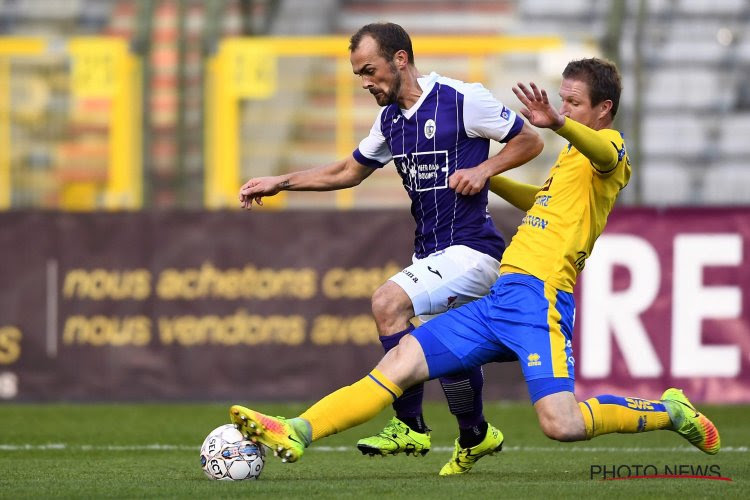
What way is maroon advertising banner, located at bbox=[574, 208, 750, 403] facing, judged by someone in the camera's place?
facing the viewer

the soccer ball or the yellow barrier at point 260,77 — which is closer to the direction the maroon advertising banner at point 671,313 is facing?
the soccer ball

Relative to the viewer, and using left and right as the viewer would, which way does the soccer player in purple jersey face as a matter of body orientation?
facing the viewer and to the left of the viewer

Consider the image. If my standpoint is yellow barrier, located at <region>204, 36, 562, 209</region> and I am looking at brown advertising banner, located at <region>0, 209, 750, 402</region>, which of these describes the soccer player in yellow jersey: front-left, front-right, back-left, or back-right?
front-left

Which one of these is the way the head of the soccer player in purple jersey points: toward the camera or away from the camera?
toward the camera

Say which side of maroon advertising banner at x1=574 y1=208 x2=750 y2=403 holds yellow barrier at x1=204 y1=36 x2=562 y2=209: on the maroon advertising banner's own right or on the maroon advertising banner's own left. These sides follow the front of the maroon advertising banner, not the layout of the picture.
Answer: on the maroon advertising banner's own right

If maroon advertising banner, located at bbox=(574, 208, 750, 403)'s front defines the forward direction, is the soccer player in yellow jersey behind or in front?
in front

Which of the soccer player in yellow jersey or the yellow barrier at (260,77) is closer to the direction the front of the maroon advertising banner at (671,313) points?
the soccer player in yellow jersey

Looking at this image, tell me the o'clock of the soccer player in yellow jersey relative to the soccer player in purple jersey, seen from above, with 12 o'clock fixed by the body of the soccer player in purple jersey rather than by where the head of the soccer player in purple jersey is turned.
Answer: The soccer player in yellow jersey is roughly at 9 o'clock from the soccer player in purple jersey.

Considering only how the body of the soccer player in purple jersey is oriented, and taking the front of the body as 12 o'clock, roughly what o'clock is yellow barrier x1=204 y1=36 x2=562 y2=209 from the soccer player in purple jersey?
The yellow barrier is roughly at 4 o'clock from the soccer player in purple jersey.

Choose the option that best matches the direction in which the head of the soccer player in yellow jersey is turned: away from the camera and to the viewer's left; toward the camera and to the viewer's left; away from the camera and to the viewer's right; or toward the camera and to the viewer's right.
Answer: toward the camera and to the viewer's left
